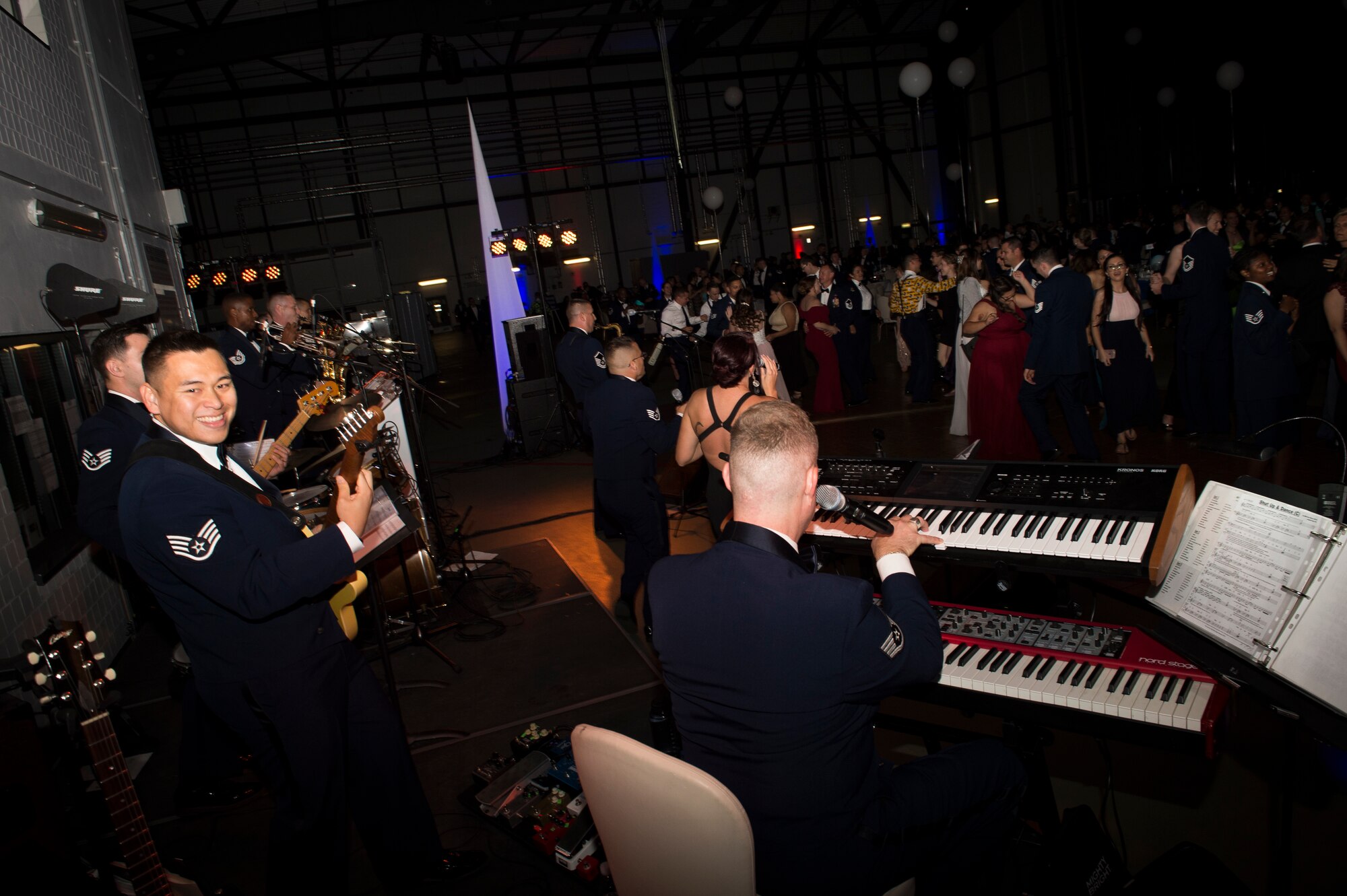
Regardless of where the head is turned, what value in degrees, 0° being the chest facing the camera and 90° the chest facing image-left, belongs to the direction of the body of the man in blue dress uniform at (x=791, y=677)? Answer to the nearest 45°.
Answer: approximately 225°

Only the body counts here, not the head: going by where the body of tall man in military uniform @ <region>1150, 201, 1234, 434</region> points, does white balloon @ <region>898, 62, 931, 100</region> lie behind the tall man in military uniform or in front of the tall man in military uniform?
in front

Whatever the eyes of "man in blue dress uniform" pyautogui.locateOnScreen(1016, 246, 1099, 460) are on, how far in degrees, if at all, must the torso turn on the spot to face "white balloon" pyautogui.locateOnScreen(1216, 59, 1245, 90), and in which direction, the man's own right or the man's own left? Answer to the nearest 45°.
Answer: approximately 45° to the man's own right

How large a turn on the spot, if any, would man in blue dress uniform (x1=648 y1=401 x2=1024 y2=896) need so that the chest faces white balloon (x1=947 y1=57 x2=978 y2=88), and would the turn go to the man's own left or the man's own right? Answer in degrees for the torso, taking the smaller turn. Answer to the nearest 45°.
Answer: approximately 45° to the man's own left

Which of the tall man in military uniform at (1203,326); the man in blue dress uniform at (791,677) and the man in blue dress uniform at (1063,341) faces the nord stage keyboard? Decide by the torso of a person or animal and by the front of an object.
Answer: the man in blue dress uniform at (791,677)

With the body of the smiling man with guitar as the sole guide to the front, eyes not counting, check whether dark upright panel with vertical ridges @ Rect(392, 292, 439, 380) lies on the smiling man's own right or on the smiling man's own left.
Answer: on the smiling man's own left

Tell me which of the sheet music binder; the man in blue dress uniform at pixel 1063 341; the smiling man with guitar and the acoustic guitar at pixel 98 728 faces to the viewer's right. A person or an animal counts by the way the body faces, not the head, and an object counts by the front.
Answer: the smiling man with guitar

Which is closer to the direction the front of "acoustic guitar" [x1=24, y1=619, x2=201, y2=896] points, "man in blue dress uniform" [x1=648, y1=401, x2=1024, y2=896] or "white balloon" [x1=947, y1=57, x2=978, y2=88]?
the man in blue dress uniform

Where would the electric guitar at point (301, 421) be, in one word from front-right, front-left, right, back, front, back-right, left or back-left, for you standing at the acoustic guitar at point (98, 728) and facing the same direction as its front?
back-left
